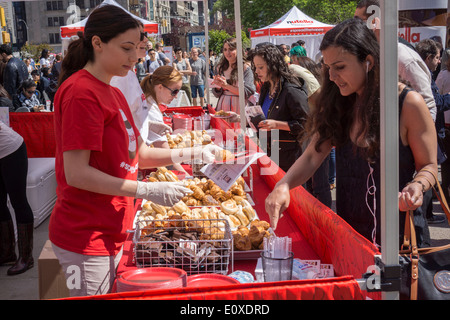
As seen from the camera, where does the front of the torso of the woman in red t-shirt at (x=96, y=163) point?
to the viewer's right

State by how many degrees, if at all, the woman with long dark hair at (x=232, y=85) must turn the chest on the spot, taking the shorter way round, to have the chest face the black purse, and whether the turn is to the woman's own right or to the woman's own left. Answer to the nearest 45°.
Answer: approximately 45° to the woman's own left

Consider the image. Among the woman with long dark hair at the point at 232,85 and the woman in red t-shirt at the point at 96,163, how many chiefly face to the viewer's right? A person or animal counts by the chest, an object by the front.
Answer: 1

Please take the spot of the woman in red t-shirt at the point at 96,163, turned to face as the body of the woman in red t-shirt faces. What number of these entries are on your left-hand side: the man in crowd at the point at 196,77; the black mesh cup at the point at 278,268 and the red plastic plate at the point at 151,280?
1

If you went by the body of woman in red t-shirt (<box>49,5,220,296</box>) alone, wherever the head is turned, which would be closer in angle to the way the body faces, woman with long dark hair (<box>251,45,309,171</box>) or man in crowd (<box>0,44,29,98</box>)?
the woman with long dark hair
